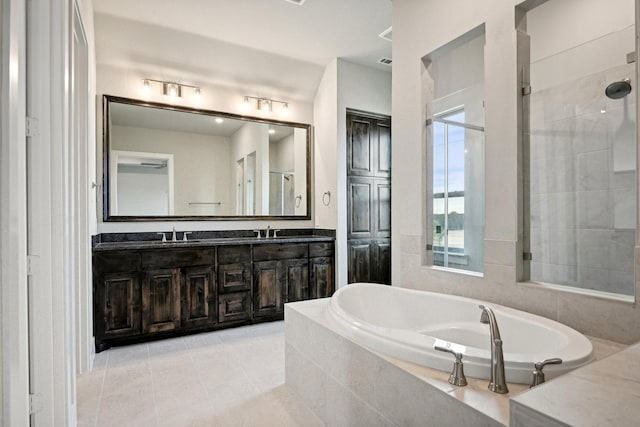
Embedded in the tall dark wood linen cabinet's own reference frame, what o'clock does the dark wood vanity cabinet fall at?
The dark wood vanity cabinet is roughly at 3 o'clock from the tall dark wood linen cabinet.

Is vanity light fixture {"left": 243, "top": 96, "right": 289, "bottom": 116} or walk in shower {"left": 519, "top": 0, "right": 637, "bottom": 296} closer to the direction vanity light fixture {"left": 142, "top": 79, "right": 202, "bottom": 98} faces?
the walk in shower

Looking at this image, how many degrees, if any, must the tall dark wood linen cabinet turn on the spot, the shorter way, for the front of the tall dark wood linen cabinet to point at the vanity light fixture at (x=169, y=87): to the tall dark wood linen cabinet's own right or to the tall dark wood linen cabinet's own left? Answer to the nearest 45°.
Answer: approximately 90° to the tall dark wood linen cabinet's own right

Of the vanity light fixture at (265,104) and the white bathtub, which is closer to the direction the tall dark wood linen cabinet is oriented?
the white bathtub

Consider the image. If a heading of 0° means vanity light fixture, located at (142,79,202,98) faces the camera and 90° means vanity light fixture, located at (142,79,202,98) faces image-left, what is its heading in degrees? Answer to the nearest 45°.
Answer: approximately 0°

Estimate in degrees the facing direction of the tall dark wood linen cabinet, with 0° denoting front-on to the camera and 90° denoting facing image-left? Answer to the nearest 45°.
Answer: approximately 315°
